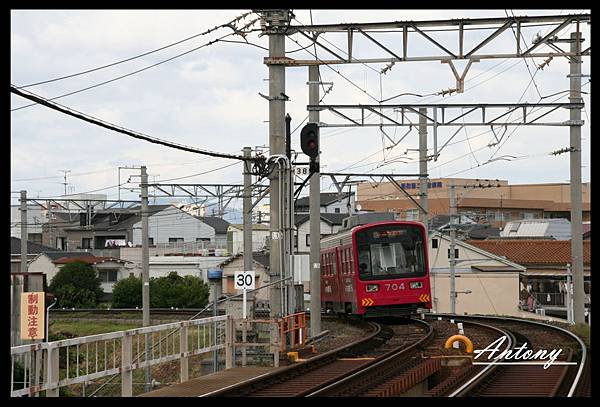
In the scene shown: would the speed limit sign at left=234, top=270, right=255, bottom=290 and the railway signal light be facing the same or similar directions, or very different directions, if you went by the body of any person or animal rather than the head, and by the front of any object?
same or similar directions

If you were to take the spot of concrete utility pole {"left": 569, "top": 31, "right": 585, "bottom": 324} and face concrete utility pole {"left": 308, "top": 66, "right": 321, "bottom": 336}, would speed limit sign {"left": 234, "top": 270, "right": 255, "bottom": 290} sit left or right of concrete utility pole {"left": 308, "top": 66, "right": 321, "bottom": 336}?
left

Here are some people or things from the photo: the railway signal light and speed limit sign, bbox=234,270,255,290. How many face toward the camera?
2

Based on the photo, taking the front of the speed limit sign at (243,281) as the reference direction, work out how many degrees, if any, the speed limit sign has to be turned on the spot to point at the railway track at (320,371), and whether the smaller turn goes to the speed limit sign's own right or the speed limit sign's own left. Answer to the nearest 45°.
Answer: approximately 45° to the speed limit sign's own left

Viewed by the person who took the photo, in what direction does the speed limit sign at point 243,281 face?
facing the viewer

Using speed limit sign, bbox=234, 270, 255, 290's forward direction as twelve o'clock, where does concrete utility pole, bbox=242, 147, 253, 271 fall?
The concrete utility pole is roughly at 6 o'clock from the speed limit sign.

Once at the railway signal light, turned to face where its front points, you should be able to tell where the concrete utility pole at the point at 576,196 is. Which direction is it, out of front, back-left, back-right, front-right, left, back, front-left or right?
back-left

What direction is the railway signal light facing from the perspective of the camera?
toward the camera

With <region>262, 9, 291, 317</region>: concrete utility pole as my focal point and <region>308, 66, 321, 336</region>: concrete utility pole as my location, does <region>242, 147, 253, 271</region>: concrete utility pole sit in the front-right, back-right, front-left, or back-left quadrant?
back-right

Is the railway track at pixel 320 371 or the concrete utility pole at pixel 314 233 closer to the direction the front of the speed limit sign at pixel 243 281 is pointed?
the railway track

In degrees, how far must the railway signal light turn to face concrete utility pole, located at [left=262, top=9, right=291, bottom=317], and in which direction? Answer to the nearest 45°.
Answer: approximately 90° to its right
